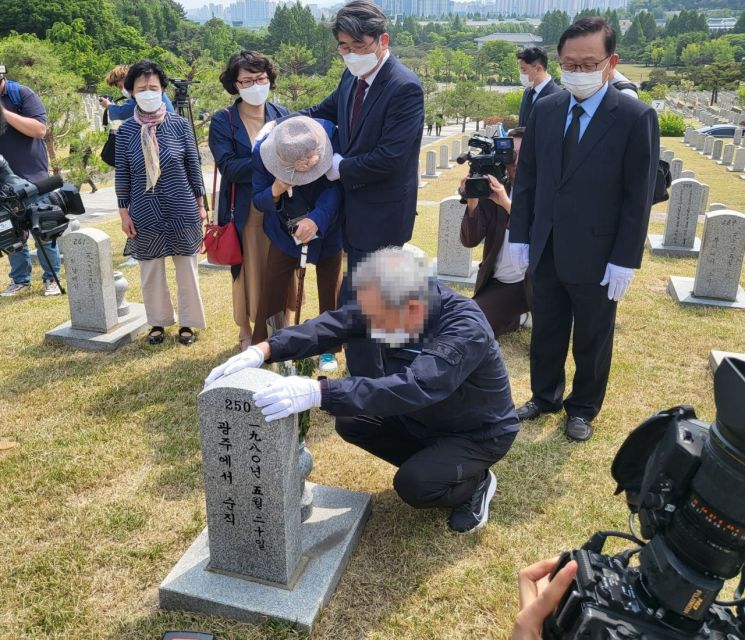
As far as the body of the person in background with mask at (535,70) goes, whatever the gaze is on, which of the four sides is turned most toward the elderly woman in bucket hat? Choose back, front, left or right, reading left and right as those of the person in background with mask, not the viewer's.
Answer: front

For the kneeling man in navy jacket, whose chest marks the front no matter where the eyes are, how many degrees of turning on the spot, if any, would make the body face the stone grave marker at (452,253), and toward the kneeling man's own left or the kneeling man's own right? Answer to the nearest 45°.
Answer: approximately 135° to the kneeling man's own right

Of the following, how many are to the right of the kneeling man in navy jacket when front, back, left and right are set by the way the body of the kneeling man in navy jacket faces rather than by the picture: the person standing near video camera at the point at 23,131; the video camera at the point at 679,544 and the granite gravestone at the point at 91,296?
2

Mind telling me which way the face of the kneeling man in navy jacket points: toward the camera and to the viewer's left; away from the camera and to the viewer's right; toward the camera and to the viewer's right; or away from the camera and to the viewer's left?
toward the camera and to the viewer's left

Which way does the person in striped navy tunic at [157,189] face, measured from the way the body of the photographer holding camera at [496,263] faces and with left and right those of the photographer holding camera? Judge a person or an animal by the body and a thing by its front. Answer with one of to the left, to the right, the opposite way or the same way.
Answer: to the left

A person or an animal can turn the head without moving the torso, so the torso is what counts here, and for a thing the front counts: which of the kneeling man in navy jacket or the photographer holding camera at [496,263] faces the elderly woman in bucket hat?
the photographer holding camera

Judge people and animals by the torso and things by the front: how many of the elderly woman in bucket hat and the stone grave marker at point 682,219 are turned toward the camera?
2

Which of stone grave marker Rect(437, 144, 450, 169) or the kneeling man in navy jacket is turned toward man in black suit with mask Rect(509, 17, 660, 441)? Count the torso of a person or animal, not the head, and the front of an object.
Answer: the stone grave marker

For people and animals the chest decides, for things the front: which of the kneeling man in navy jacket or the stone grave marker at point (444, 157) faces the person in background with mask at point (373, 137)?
the stone grave marker
